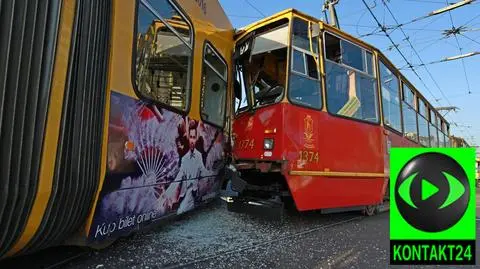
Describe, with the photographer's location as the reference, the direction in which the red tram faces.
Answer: facing the viewer and to the left of the viewer
